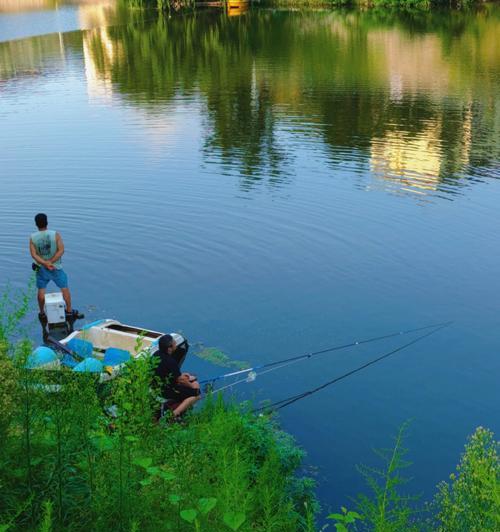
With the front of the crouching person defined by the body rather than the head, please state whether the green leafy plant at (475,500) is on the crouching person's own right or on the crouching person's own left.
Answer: on the crouching person's own right

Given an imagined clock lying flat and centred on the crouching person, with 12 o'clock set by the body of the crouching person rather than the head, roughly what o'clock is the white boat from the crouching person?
The white boat is roughly at 8 o'clock from the crouching person.

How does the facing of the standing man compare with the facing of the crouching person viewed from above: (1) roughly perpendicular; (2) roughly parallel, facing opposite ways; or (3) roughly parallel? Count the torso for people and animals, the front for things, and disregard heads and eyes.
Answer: roughly perpendicular

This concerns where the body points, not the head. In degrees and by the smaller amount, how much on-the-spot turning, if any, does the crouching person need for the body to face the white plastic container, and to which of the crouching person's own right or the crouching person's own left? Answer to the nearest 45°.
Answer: approximately 135° to the crouching person's own left

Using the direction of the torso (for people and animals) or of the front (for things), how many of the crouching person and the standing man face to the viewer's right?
1

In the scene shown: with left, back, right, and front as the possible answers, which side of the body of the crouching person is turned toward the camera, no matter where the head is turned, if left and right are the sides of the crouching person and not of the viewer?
right

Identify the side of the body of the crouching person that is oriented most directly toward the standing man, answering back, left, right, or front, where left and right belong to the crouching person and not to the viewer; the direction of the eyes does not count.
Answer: left
